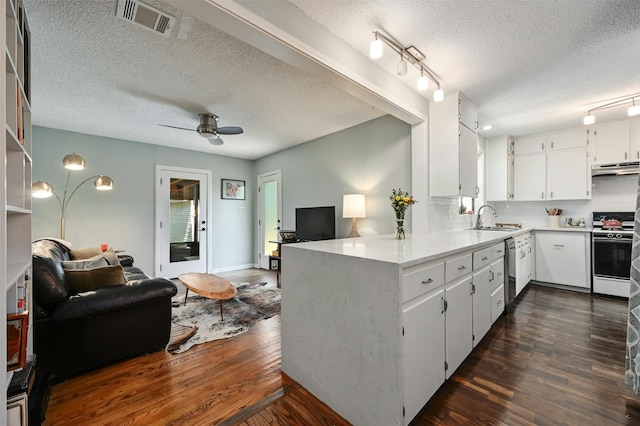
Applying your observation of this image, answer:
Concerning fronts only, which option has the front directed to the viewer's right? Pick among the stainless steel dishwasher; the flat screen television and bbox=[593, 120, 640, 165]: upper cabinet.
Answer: the stainless steel dishwasher

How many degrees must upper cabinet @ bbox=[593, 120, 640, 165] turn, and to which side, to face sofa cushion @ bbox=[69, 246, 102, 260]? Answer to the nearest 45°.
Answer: approximately 45° to its right

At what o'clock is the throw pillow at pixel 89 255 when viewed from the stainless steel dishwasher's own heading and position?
The throw pillow is roughly at 5 o'clock from the stainless steel dishwasher.

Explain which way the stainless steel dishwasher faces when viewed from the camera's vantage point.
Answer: facing to the right of the viewer

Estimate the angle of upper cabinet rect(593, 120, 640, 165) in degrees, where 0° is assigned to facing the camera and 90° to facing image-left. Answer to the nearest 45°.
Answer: approximately 0°
